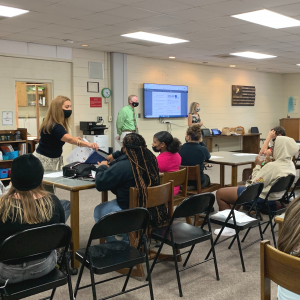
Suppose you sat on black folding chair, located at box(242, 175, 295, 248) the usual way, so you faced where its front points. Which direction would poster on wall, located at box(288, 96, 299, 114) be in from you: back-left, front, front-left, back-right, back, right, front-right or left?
front-right

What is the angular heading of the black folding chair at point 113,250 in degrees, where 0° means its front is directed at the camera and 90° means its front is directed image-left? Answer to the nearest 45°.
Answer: approximately 135°

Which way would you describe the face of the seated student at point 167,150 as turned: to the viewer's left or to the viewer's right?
to the viewer's left

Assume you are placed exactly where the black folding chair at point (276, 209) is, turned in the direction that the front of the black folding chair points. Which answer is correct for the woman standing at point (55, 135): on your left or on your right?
on your left

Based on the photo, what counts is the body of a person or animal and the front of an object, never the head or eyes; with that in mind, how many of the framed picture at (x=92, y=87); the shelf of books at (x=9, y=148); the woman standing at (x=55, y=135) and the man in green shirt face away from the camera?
0

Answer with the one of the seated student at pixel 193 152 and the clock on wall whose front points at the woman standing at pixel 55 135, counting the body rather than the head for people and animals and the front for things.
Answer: the clock on wall

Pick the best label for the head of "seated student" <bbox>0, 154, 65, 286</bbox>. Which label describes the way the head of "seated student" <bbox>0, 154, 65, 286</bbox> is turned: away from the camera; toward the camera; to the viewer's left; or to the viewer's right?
away from the camera

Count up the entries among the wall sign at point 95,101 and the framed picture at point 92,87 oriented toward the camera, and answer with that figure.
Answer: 2

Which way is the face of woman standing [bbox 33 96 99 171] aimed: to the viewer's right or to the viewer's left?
to the viewer's right

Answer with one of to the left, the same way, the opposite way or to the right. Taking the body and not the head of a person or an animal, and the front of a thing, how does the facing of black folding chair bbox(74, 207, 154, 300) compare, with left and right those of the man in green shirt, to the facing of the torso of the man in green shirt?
the opposite way

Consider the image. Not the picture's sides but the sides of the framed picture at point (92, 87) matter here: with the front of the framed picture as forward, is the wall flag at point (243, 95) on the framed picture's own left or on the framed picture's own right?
on the framed picture's own left

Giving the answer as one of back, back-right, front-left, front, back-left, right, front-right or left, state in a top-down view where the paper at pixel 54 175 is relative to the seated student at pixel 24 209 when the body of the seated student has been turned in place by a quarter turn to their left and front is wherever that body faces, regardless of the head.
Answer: right

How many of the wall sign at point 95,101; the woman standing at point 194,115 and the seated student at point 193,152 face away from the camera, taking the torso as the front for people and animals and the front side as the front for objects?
1

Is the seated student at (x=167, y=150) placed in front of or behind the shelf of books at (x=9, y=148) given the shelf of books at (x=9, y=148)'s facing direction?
in front

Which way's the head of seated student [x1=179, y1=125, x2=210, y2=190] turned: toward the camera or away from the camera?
away from the camera

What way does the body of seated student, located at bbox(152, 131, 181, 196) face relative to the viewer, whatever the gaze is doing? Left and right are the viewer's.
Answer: facing away from the viewer and to the left of the viewer

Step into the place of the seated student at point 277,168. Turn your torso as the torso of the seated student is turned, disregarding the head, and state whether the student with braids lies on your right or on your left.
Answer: on your left

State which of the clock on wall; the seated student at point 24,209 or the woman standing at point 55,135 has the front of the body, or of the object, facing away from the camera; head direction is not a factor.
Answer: the seated student

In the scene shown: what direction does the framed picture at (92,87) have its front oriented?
toward the camera

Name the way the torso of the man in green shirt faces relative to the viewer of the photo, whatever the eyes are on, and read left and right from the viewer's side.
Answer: facing the viewer and to the right of the viewer

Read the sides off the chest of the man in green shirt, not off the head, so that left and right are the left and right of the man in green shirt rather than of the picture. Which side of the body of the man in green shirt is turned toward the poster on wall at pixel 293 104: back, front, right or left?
left

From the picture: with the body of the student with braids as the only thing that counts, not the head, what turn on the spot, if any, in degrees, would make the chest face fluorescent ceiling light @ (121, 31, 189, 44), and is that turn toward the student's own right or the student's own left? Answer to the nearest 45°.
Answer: approximately 45° to the student's own right
